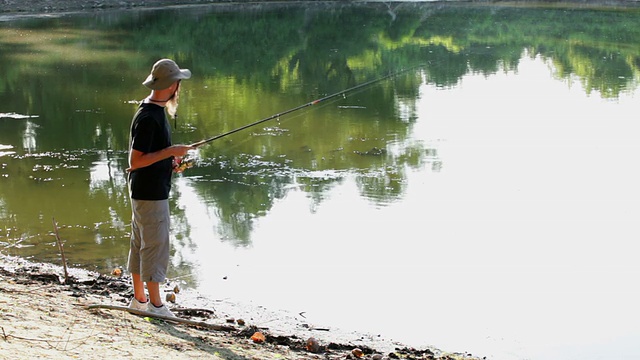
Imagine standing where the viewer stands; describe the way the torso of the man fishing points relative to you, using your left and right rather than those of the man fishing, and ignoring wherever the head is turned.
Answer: facing to the right of the viewer
